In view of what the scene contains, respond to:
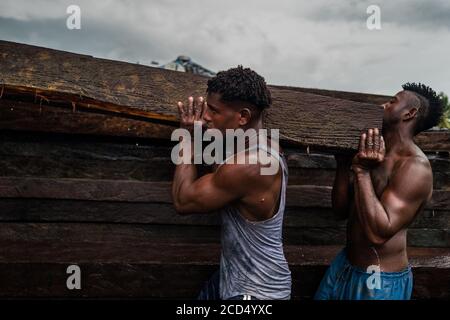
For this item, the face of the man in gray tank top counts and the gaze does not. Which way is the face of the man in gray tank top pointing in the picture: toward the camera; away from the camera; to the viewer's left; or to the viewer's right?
to the viewer's left

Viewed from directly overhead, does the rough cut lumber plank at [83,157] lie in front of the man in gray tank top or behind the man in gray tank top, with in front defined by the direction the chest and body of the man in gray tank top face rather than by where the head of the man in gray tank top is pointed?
in front

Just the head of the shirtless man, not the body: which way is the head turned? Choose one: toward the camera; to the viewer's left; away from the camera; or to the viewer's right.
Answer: to the viewer's left

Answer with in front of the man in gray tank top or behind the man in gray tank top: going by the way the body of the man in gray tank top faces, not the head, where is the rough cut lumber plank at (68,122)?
in front

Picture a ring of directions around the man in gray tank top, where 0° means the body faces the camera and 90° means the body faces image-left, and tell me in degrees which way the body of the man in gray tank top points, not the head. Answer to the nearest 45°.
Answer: approximately 90°
